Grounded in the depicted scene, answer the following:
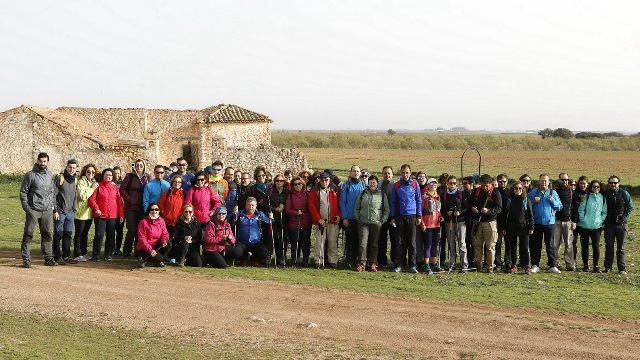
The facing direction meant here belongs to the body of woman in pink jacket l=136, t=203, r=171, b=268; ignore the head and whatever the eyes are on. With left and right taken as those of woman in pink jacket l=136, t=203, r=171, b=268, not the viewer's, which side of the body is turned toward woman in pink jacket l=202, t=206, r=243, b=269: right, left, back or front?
left

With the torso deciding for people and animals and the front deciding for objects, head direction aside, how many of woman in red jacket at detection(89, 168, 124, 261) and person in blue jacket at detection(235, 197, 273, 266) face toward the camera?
2

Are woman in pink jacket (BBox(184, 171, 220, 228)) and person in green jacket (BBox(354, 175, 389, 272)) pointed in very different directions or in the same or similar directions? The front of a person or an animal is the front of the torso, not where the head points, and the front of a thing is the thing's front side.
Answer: same or similar directions

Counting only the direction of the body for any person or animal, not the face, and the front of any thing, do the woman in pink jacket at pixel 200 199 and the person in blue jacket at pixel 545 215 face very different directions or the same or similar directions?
same or similar directions

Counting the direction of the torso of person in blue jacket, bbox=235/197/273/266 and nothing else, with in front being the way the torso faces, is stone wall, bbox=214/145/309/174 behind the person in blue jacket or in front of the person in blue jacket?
behind

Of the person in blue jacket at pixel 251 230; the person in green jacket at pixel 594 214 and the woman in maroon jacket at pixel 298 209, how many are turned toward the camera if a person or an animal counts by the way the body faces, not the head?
3

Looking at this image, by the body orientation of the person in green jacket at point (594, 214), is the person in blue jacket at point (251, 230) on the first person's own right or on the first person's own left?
on the first person's own right

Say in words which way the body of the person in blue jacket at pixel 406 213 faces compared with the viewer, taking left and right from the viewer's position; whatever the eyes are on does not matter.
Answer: facing the viewer

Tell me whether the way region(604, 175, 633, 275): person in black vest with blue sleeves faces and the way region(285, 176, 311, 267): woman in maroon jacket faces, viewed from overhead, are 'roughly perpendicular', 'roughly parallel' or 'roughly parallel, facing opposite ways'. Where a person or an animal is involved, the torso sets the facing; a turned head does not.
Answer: roughly parallel

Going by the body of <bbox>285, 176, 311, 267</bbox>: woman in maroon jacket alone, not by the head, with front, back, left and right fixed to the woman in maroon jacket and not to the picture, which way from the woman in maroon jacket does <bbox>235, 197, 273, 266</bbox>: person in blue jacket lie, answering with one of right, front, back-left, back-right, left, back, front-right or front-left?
right

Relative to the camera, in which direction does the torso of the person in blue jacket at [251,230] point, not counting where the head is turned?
toward the camera

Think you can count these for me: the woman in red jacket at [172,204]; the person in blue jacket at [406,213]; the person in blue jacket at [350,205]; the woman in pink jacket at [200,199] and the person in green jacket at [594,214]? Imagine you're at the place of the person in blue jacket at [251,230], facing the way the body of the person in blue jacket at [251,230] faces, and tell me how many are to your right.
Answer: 2

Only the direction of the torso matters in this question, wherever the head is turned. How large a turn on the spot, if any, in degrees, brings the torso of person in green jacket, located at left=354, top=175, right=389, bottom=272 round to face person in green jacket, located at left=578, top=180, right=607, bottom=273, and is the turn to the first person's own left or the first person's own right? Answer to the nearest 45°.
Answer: approximately 90° to the first person's own left

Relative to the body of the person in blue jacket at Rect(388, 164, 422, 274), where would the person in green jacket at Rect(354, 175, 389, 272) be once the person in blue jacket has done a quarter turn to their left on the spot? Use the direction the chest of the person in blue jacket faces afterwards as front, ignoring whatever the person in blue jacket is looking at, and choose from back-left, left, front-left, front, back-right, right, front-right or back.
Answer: back

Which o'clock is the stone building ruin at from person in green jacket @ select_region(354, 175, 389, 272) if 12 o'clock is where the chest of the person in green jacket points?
The stone building ruin is roughly at 5 o'clock from the person in green jacket.

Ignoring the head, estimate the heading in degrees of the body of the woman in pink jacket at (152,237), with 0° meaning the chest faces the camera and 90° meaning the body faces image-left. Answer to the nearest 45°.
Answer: approximately 0°

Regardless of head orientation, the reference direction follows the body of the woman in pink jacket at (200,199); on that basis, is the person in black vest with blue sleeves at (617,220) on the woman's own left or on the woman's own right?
on the woman's own left

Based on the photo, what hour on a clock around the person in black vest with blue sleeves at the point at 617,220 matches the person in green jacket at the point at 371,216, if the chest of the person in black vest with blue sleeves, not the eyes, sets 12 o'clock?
The person in green jacket is roughly at 2 o'clock from the person in black vest with blue sleeves.
